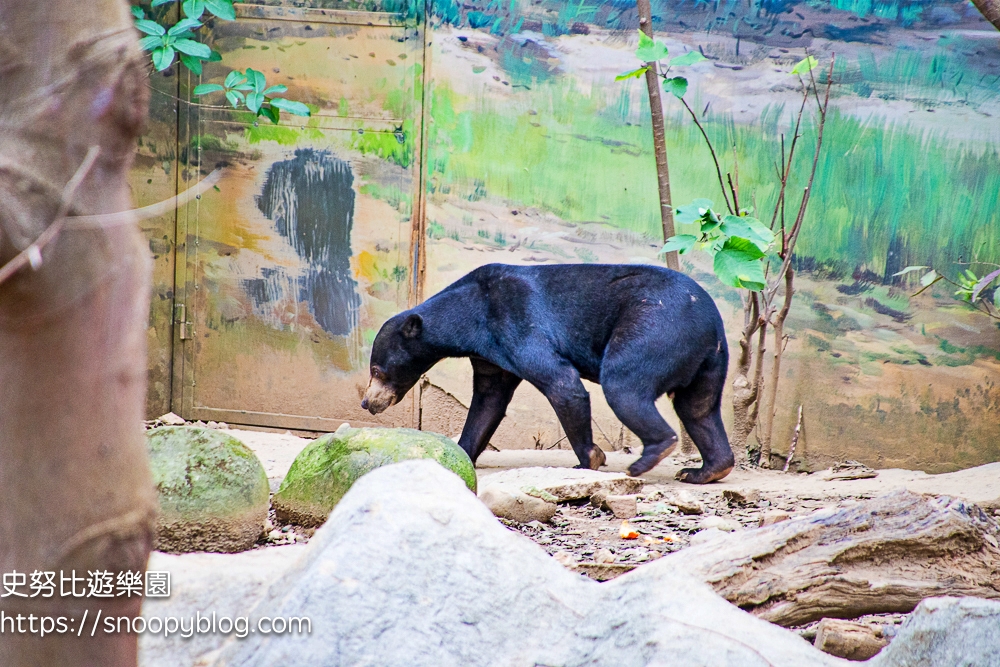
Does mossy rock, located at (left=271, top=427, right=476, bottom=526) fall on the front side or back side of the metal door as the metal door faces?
on the front side

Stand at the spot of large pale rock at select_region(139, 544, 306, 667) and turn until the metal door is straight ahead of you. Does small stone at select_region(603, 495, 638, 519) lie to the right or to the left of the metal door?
right

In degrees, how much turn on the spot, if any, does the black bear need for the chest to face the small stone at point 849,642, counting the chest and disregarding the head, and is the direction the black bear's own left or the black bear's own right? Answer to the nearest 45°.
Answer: approximately 90° to the black bear's own left

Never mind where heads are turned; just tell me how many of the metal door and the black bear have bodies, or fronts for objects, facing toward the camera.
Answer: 1

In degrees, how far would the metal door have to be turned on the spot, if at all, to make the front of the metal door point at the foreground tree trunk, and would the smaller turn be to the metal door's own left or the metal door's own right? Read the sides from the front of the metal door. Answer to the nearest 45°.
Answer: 0° — it already faces it

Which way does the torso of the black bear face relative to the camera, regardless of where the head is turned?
to the viewer's left

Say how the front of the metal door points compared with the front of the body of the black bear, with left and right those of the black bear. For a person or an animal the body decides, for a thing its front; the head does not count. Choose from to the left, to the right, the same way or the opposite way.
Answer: to the left

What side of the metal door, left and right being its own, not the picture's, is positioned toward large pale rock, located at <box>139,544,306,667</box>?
front

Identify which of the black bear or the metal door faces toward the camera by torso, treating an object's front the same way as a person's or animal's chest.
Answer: the metal door

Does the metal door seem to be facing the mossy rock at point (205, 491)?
yes

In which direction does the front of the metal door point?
toward the camera

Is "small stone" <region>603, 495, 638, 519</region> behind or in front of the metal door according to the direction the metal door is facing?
in front
